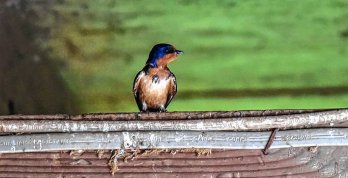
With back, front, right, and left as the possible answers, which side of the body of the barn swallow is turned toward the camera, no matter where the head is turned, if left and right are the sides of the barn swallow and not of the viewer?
front
